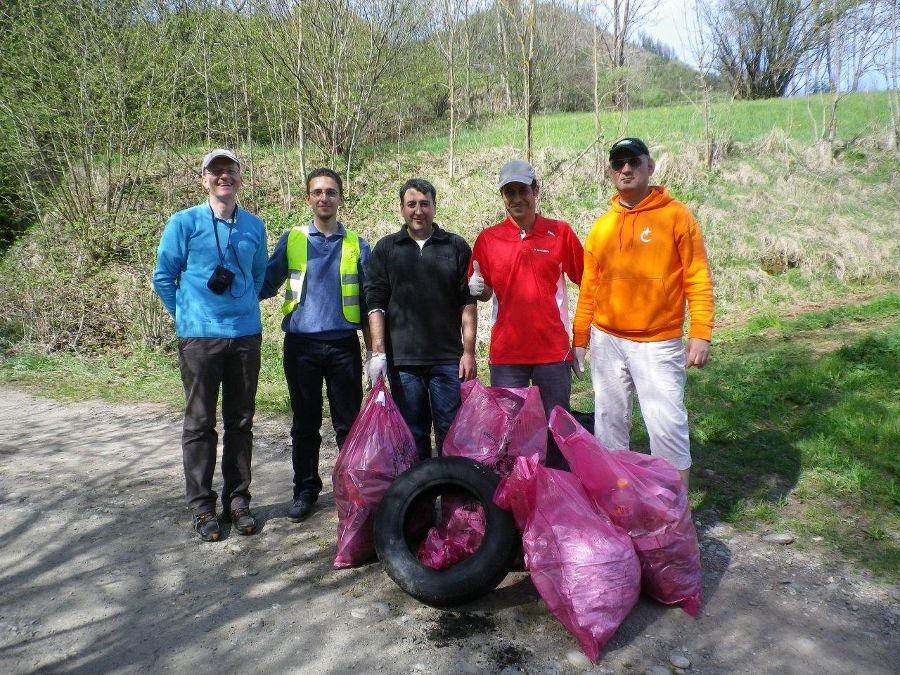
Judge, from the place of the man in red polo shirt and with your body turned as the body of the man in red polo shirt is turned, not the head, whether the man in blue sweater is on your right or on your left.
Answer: on your right

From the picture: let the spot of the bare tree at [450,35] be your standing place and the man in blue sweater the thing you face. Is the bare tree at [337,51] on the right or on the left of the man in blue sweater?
right

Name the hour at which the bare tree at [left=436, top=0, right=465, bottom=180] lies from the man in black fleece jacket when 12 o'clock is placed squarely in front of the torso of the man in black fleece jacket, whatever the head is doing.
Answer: The bare tree is roughly at 6 o'clock from the man in black fleece jacket.

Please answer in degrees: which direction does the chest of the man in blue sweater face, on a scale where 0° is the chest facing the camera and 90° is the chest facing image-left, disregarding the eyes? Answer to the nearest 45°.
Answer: approximately 0°

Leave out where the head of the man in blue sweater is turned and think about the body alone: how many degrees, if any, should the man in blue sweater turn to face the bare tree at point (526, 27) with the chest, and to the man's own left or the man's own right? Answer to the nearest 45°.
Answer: approximately 135° to the man's own left

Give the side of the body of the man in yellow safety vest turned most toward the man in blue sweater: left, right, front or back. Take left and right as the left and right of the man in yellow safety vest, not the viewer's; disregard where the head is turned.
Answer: right
